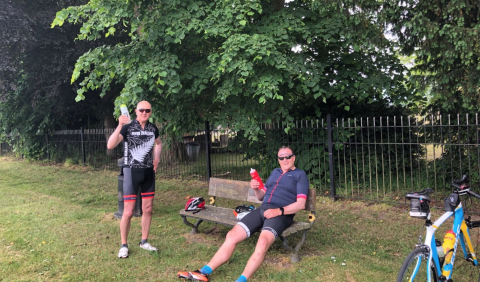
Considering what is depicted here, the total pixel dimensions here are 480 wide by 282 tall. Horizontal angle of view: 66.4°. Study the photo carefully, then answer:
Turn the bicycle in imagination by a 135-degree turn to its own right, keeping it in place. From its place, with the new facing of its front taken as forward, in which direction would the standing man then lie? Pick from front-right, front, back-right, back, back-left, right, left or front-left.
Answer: right

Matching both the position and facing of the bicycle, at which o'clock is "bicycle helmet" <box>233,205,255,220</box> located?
The bicycle helmet is roughly at 8 o'clock from the bicycle.

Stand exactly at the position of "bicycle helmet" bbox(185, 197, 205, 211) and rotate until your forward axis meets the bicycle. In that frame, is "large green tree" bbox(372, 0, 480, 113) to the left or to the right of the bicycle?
left

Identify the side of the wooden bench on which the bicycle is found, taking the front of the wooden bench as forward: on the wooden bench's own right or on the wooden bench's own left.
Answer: on the wooden bench's own left

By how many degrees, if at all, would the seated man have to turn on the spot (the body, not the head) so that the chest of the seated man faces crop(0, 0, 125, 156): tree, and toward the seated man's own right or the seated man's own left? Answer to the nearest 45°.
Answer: approximately 90° to the seated man's own right

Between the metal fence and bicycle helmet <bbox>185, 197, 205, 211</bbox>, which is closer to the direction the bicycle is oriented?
the metal fence

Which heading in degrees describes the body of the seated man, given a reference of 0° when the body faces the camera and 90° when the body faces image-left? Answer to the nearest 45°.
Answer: approximately 45°

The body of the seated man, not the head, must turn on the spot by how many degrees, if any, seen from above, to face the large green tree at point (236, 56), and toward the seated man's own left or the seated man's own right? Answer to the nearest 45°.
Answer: approximately 135° to the seated man's own right
